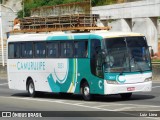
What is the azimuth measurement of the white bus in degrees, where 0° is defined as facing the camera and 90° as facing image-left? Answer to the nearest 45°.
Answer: approximately 315°
